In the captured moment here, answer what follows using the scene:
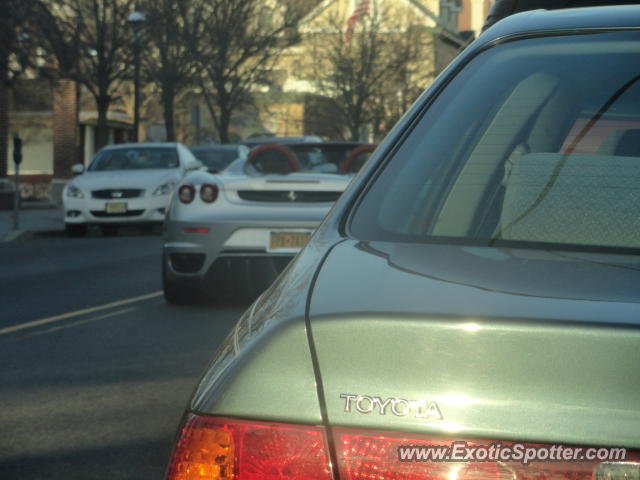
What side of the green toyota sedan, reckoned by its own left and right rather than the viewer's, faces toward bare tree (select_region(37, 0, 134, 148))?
front

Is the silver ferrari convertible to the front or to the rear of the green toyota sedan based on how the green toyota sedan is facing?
to the front

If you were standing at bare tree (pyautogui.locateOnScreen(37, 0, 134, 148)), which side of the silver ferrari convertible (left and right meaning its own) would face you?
front

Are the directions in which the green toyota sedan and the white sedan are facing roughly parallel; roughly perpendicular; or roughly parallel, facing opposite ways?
roughly parallel, facing opposite ways

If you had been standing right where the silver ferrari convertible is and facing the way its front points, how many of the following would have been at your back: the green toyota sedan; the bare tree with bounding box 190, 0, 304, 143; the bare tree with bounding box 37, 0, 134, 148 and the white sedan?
1

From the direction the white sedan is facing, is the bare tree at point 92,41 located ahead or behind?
behind

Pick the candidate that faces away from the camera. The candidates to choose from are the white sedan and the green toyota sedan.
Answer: the green toyota sedan

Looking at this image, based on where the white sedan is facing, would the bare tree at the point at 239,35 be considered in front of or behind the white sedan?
behind

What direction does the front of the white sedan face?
toward the camera

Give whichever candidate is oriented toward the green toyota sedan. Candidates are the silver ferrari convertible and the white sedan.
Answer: the white sedan

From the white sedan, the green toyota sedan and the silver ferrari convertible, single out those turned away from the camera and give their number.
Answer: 2

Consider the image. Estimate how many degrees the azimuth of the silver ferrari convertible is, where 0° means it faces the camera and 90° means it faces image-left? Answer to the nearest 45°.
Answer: approximately 180°

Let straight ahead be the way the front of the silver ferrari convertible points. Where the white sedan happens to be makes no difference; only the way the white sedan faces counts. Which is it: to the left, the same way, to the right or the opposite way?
the opposite way

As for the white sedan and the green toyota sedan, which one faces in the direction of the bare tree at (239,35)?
the green toyota sedan

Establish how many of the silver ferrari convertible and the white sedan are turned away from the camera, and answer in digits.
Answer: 1

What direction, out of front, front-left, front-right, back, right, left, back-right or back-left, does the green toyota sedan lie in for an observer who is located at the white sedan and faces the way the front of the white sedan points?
front

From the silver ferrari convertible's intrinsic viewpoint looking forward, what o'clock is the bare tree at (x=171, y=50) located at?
The bare tree is roughly at 12 o'clock from the silver ferrari convertible.

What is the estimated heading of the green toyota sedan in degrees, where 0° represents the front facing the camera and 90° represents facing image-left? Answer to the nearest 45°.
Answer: approximately 180°

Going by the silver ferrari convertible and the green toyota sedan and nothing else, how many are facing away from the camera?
2
